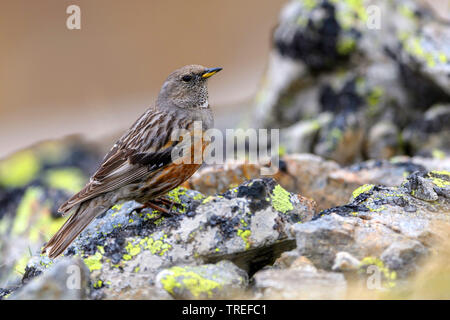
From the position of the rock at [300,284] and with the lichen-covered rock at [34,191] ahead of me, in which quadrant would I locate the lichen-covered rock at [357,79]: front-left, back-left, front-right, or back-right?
front-right

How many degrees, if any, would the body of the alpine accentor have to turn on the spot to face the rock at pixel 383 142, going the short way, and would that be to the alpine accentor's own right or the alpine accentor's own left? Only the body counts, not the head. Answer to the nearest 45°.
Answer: approximately 45° to the alpine accentor's own left

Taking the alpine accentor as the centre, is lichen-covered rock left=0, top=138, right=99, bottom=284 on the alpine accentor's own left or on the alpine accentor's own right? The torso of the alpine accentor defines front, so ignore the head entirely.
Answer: on the alpine accentor's own left

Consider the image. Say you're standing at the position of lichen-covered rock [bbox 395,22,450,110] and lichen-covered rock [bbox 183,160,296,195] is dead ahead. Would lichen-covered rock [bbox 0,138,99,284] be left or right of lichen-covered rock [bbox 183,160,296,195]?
right

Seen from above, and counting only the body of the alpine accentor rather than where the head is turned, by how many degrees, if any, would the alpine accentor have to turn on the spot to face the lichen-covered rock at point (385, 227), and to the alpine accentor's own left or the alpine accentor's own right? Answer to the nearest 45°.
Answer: approximately 45° to the alpine accentor's own right

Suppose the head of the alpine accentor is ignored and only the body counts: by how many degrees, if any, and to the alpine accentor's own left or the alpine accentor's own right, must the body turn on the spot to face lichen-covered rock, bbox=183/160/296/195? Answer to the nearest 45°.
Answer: approximately 45° to the alpine accentor's own left

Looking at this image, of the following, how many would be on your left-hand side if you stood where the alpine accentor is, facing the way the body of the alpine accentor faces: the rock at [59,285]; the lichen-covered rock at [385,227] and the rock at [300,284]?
0

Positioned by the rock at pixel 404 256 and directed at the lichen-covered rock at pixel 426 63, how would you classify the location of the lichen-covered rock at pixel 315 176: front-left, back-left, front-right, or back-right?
front-left

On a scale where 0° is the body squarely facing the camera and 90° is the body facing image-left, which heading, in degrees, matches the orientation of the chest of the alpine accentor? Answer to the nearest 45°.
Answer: approximately 270°
